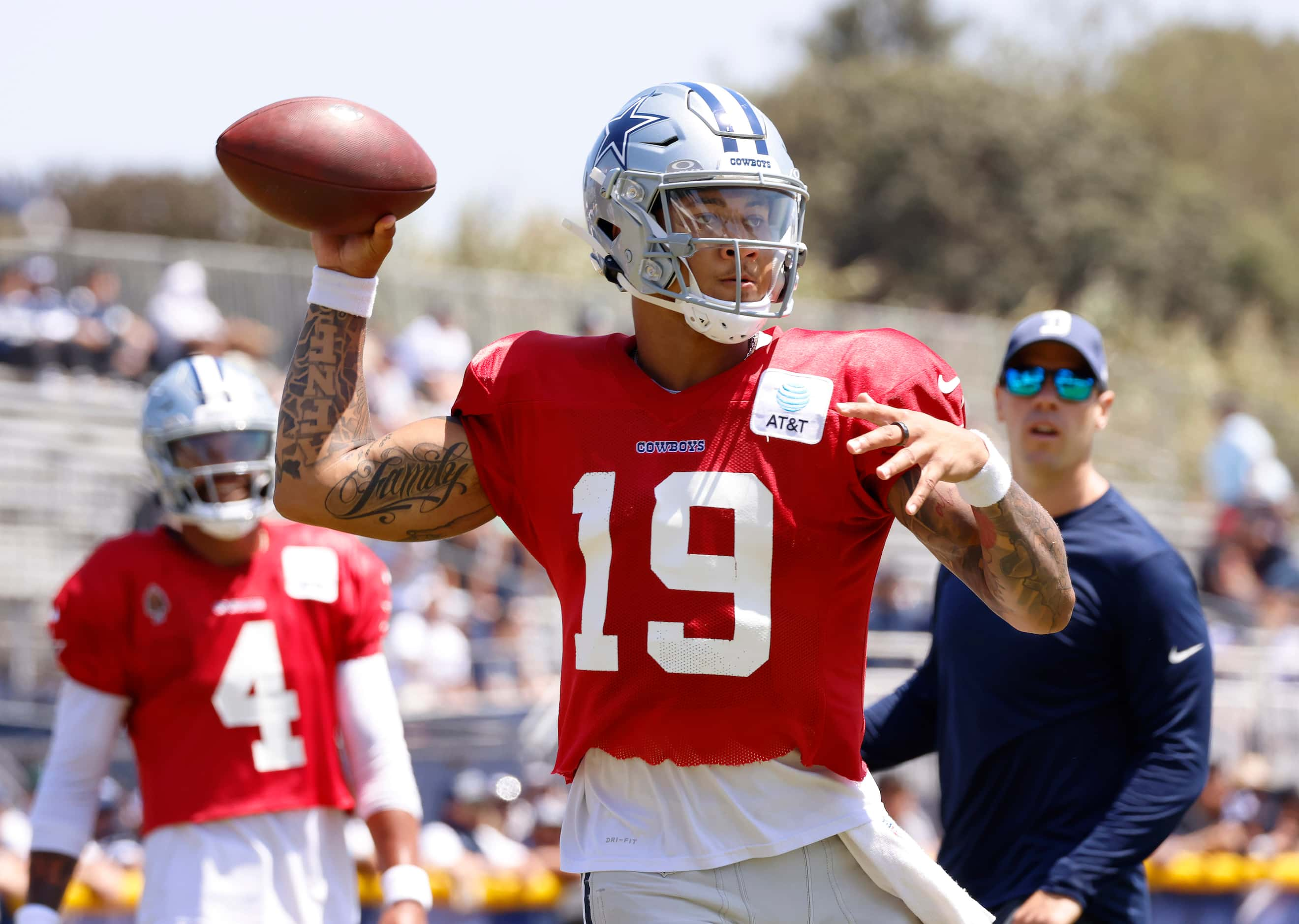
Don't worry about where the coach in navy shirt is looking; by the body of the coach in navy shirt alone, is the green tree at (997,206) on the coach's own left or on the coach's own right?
on the coach's own right

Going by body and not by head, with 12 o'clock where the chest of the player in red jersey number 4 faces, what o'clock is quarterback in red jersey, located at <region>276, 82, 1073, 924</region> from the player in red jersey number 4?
The quarterback in red jersey is roughly at 11 o'clock from the player in red jersey number 4.

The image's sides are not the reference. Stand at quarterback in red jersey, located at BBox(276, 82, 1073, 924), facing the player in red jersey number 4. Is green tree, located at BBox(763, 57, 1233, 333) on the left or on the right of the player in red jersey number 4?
right

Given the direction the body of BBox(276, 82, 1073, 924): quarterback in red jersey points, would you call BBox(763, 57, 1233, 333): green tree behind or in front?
behind

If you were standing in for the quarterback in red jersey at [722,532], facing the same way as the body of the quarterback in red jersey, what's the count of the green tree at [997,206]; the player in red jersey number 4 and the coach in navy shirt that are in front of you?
0

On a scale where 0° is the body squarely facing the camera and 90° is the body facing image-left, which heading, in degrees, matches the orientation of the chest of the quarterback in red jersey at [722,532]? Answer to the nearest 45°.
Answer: approximately 0°

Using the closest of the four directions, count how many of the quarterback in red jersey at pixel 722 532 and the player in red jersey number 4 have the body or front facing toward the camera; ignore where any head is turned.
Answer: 2

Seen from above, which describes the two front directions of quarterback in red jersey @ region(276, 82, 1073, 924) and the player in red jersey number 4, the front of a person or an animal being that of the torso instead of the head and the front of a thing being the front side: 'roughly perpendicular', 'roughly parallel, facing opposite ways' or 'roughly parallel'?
roughly parallel

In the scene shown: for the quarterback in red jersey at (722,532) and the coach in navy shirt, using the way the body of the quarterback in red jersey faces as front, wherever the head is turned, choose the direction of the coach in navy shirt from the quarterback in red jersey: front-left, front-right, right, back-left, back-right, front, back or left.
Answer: back-left

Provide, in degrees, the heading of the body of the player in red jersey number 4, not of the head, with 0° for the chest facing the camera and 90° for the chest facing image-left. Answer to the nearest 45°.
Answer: approximately 0°

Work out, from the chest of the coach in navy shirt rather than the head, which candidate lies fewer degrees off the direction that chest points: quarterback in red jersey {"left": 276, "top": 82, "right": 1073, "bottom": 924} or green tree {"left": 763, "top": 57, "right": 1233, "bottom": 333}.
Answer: the quarterback in red jersey

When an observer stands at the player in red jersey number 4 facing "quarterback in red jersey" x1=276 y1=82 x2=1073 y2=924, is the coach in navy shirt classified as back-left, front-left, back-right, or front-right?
front-left
